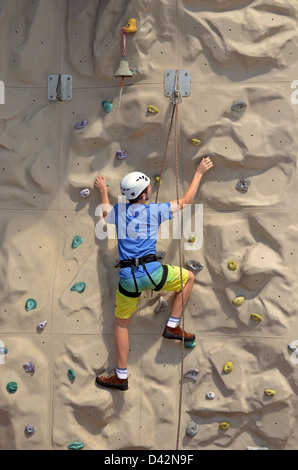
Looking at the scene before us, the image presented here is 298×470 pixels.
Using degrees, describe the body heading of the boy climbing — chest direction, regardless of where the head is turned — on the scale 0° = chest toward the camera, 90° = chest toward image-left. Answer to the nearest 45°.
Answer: approximately 180°
